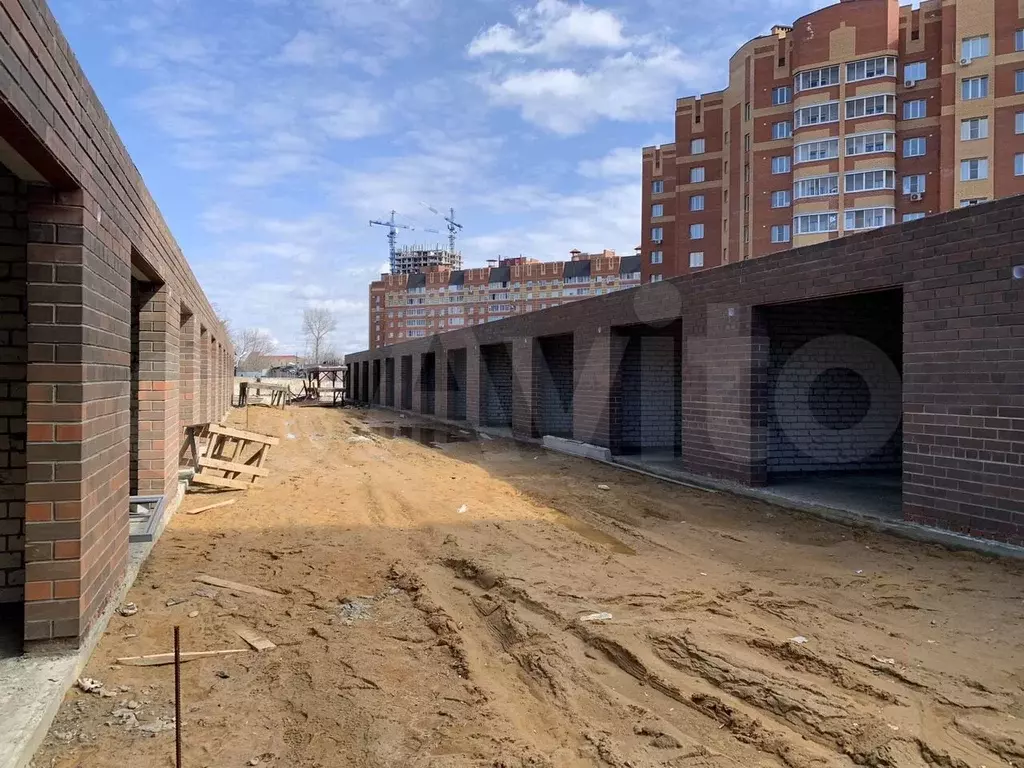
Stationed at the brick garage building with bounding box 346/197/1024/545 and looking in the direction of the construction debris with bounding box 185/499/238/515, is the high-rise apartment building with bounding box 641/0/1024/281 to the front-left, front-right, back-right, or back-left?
back-right

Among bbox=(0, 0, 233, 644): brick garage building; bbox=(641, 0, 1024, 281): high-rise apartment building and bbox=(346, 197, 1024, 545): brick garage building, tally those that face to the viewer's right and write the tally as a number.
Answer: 1

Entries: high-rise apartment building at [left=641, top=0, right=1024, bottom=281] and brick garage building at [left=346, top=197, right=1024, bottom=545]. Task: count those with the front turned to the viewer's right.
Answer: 0

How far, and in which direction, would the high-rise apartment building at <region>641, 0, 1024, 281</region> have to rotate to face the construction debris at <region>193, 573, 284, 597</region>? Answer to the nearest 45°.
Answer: approximately 45° to its left

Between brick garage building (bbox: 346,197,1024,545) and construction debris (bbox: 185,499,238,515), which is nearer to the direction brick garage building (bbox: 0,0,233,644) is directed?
the brick garage building

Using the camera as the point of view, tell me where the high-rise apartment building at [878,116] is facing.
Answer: facing the viewer and to the left of the viewer

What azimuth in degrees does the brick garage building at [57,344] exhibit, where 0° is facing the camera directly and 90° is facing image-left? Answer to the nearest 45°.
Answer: approximately 270°

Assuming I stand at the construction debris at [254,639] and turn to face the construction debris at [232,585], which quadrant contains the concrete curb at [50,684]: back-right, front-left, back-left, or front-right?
back-left

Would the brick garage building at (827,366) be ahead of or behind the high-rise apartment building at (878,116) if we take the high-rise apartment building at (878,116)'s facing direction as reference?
ahead

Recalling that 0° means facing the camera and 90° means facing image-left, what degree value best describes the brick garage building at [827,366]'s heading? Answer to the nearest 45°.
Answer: approximately 45°

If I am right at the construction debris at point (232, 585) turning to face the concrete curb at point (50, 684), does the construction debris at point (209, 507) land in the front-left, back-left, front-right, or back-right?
back-right

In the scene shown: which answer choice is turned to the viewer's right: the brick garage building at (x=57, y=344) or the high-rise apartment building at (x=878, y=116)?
the brick garage building

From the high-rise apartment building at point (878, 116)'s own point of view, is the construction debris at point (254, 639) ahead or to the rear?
ahead

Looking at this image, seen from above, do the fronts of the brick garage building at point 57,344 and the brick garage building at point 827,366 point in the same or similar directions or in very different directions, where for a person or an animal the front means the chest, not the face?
very different directions

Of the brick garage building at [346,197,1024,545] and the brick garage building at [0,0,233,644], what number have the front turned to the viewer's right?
1

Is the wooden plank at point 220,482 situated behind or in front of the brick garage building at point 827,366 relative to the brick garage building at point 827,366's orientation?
in front

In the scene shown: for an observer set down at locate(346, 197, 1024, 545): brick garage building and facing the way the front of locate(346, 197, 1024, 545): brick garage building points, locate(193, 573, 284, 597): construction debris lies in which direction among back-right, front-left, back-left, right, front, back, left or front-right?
front

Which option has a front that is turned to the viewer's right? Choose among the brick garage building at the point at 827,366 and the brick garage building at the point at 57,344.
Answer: the brick garage building at the point at 57,344
